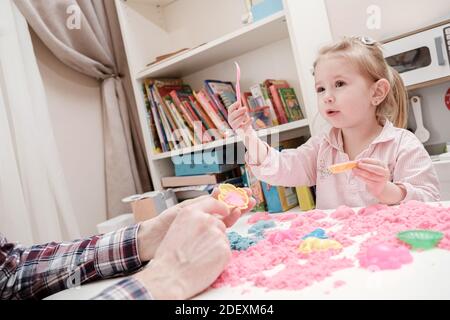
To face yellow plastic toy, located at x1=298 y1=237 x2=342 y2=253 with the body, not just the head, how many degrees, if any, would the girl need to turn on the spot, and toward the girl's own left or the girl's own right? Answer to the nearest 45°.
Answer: approximately 45° to the girl's own left

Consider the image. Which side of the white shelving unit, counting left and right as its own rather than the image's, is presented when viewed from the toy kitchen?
left

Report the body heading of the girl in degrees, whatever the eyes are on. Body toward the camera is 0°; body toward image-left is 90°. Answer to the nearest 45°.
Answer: approximately 45°

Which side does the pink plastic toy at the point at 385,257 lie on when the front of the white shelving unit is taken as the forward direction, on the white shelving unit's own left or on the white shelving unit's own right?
on the white shelving unit's own left

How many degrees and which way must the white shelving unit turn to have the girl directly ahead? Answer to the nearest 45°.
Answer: approximately 90° to its left

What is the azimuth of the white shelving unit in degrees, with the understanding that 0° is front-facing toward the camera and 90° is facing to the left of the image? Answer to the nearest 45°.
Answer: approximately 45°
